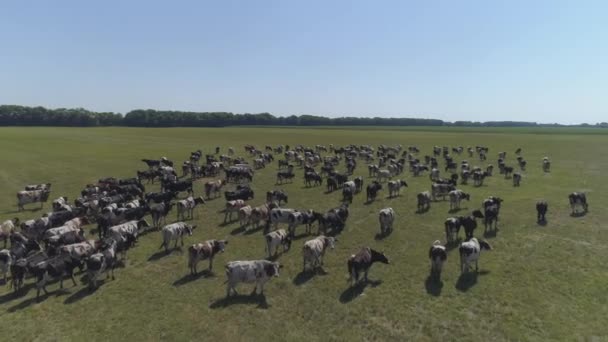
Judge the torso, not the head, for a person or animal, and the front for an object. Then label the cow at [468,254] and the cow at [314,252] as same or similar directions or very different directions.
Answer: same or similar directions

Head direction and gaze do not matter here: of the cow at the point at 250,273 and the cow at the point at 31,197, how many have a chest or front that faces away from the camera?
0

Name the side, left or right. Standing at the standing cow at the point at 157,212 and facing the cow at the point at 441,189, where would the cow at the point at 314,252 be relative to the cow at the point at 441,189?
right

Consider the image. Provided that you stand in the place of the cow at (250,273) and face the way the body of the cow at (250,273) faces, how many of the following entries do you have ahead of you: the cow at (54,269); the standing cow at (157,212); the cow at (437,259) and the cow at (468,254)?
2

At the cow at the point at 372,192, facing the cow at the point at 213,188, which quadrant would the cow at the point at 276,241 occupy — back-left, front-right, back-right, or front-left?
front-left

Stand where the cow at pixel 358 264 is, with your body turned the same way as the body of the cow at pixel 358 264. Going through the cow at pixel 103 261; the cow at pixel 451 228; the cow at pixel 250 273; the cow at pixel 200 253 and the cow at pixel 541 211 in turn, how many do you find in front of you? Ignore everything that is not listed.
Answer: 2
